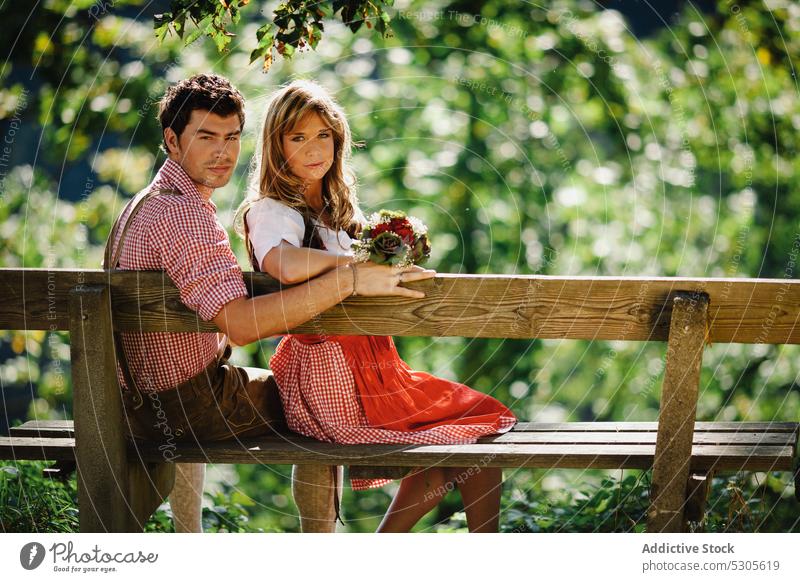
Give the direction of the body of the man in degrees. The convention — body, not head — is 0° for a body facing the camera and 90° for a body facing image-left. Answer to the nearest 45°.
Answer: approximately 270°

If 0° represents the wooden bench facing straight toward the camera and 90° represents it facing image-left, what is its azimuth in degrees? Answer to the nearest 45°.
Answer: approximately 180°
